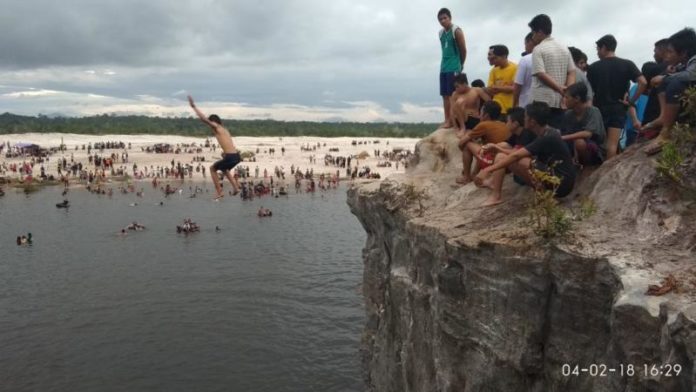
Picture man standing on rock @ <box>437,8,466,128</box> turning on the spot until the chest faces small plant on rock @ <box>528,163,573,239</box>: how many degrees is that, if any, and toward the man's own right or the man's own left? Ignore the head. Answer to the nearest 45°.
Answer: approximately 45° to the man's own left

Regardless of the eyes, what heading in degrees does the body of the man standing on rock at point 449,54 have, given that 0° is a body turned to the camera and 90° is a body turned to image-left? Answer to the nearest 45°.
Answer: approximately 45°

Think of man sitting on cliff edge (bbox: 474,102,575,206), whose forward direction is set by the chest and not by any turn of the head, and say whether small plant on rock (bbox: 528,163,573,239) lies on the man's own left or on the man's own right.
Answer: on the man's own left

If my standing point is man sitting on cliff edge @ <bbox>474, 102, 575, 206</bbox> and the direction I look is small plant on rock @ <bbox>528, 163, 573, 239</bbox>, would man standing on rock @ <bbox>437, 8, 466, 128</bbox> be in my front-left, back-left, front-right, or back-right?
back-right

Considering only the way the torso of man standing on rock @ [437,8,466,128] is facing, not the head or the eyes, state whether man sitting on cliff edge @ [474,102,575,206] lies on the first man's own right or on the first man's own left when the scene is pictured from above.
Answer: on the first man's own left

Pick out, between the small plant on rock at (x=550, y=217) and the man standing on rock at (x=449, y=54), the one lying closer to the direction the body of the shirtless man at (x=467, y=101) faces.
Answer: the small plant on rock

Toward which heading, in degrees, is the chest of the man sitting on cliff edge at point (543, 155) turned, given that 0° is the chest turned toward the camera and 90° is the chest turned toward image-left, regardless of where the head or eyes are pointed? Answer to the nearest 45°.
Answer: approximately 90°

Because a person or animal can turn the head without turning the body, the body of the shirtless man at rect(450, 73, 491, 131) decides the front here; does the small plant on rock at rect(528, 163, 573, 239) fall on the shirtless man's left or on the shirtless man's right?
on the shirtless man's left
